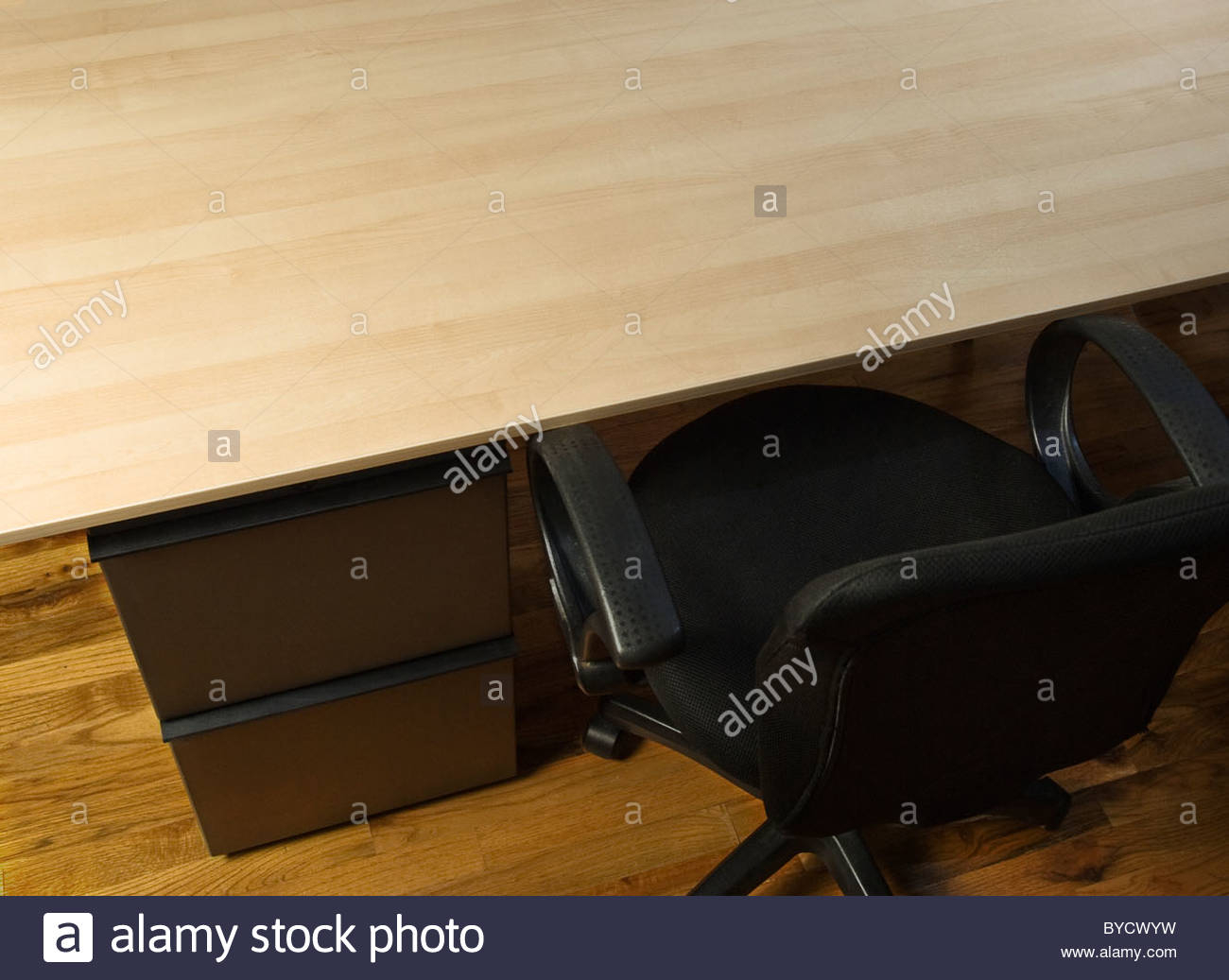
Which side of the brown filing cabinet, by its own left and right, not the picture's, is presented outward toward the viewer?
front
